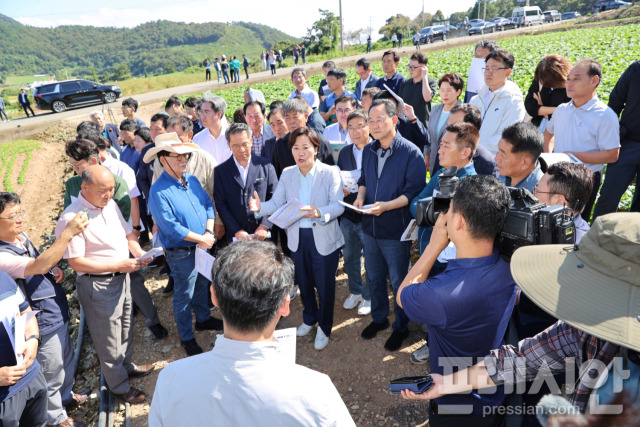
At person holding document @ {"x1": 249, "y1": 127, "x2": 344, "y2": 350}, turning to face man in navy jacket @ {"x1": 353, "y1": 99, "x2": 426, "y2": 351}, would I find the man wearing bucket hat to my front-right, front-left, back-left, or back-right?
front-right

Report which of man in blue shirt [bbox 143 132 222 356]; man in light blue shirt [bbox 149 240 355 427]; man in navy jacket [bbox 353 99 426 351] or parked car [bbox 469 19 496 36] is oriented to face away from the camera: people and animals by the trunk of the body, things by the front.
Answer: man in light blue shirt [bbox 149 240 355 427]

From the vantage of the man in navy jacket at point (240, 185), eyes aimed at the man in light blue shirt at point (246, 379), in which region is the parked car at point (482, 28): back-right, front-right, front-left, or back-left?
back-left

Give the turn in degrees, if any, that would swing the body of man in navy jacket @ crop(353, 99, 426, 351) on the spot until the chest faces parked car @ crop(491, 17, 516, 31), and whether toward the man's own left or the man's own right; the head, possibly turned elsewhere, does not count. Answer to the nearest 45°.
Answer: approximately 135° to the man's own right

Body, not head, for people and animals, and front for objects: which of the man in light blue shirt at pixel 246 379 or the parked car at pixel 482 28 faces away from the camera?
the man in light blue shirt

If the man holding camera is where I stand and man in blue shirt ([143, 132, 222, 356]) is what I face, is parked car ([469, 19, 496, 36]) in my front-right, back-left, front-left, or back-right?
front-right

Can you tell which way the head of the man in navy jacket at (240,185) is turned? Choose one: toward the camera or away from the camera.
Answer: toward the camera

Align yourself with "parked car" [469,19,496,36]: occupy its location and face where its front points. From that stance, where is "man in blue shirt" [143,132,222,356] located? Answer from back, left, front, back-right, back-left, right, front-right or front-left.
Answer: front-left

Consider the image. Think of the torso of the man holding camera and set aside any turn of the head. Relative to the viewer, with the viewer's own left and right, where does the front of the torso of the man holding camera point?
facing away from the viewer and to the left of the viewer

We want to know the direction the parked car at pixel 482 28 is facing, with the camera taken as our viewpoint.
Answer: facing the viewer and to the left of the viewer

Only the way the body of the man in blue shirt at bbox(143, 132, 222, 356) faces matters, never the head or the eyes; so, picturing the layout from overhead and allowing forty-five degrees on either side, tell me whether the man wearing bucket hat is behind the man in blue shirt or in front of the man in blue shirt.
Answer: in front

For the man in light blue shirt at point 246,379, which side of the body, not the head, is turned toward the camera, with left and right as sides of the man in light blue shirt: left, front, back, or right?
back

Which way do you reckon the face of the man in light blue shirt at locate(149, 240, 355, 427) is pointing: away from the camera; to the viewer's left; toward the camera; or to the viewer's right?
away from the camera

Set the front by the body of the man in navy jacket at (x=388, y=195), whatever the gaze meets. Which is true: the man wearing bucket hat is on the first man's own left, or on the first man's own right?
on the first man's own left

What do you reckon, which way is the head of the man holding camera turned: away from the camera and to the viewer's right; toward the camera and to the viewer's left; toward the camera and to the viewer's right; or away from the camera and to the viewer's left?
away from the camera and to the viewer's left

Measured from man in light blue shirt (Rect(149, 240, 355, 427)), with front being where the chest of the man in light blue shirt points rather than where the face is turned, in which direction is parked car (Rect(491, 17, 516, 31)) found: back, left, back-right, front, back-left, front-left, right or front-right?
front-right
